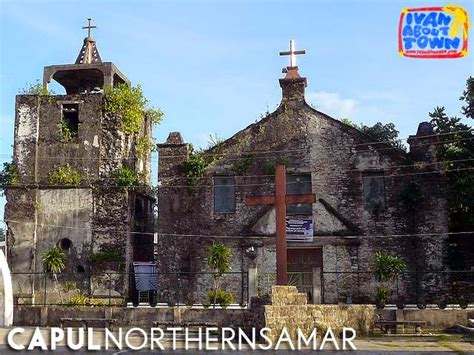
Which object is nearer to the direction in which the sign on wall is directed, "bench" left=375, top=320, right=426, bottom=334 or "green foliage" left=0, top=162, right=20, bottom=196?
the bench

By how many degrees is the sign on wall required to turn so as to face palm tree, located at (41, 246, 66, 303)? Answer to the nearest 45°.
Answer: approximately 90° to its right

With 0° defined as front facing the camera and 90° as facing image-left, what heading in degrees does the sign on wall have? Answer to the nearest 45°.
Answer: approximately 0°

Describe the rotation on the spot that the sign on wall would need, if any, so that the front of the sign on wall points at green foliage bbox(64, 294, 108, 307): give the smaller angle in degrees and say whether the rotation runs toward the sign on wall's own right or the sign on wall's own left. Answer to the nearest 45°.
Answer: approximately 90° to the sign on wall's own right

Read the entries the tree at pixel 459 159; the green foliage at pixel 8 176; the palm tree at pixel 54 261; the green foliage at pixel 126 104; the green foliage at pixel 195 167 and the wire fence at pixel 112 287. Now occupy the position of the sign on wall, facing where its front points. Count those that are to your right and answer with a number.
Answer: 5

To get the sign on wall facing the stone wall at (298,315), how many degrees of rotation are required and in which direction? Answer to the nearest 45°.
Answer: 0° — it already faces it

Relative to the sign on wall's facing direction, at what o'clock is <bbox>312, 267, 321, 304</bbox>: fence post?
The fence post is roughly at 12 o'clock from the sign on wall.

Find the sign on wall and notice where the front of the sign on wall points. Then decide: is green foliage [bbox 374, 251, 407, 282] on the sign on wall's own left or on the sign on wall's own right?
on the sign on wall's own left

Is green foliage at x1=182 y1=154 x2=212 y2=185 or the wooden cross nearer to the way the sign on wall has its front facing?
the wooden cross

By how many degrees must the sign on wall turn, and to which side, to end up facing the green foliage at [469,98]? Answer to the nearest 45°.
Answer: approximately 90° to its left

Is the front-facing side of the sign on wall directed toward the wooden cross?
yes
